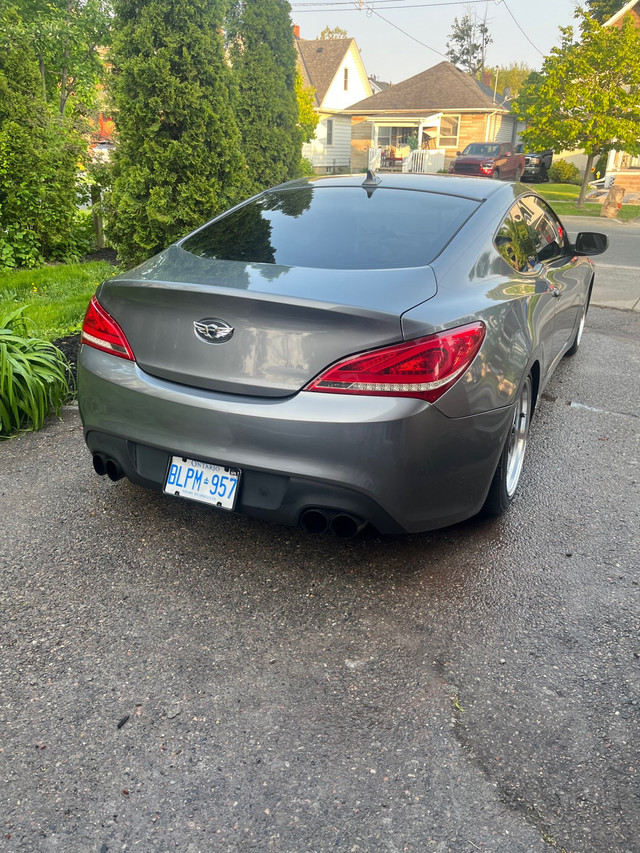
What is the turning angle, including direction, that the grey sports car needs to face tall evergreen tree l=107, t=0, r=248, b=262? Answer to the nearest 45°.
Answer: approximately 45° to its left

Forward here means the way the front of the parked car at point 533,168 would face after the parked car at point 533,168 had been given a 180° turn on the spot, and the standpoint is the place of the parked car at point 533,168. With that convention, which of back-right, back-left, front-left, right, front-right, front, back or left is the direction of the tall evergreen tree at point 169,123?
back-right

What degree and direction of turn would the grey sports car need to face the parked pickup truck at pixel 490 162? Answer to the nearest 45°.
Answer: approximately 45° to its left

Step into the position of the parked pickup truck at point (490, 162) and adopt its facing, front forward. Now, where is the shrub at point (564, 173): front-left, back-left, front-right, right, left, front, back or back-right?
back

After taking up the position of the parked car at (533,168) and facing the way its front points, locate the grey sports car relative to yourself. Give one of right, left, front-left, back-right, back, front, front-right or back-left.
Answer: front-left

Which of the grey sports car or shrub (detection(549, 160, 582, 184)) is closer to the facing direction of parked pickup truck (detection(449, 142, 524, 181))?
the grey sports car

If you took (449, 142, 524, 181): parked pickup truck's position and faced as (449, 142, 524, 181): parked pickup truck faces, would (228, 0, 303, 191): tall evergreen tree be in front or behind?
in front

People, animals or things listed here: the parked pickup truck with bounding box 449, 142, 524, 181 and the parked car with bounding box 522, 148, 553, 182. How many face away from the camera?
0

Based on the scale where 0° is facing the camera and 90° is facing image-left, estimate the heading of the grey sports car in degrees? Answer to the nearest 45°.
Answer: approximately 225°

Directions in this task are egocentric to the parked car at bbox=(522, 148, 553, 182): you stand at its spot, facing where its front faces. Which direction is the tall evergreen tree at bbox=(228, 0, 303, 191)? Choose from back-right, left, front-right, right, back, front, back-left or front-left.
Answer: front-left

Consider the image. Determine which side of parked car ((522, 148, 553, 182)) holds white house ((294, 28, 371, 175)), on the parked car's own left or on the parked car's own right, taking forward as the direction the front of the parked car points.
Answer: on the parked car's own right

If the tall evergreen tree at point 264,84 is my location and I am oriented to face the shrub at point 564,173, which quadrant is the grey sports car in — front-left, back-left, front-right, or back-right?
back-right

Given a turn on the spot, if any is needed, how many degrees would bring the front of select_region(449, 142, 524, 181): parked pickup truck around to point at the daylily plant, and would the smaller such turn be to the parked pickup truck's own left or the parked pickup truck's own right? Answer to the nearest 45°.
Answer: approximately 45° to the parked pickup truck's own left

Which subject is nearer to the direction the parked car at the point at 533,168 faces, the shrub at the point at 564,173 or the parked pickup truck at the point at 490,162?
the parked pickup truck

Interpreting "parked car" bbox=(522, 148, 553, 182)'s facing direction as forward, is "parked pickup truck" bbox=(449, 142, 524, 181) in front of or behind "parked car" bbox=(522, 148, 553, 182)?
in front

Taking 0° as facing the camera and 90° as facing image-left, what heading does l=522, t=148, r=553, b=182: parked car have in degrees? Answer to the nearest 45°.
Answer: approximately 45°
